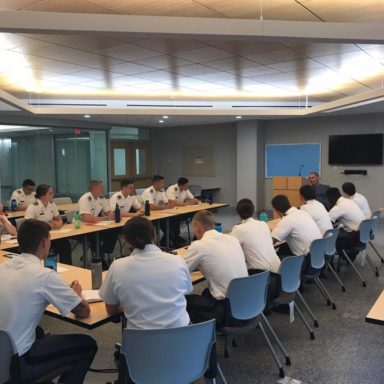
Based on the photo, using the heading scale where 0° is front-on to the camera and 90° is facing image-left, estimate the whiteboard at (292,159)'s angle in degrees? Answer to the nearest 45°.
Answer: approximately 0°

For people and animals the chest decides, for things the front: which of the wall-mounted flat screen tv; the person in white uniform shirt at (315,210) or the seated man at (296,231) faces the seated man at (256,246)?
the wall-mounted flat screen tv

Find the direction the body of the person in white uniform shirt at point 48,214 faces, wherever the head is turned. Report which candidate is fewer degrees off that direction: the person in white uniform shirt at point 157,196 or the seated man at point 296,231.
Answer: the seated man

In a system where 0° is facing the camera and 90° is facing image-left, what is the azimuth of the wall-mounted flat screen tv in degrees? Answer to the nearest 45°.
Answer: approximately 0°

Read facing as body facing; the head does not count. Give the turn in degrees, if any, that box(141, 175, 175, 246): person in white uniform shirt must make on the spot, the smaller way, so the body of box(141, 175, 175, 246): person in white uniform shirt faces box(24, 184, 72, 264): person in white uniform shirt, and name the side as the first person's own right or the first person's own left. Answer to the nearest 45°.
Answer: approximately 90° to the first person's own right

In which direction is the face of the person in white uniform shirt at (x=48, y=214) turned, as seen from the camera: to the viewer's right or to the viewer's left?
to the viewer's right

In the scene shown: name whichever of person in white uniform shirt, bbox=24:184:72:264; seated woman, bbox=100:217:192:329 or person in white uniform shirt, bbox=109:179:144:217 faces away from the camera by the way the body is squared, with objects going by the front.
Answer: the seated woman

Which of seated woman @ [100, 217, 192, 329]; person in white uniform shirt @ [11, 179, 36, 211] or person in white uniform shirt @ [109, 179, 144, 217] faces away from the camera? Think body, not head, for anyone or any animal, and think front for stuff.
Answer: the seated woman

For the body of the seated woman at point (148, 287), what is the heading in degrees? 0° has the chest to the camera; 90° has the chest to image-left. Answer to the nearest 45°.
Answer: approximately 180°

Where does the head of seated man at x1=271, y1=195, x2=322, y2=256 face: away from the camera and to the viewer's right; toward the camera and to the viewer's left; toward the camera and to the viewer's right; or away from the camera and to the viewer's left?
away from the camera and to the viewer's left

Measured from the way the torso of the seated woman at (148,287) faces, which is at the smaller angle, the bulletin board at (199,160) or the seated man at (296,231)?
the bulletin board

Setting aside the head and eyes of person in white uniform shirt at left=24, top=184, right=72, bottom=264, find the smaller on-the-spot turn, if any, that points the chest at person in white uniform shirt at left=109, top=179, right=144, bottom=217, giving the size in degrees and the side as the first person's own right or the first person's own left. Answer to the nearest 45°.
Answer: approximately 90° to the first person's own left

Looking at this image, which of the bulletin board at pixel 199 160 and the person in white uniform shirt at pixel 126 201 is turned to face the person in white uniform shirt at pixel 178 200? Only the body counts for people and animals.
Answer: the bulletin board

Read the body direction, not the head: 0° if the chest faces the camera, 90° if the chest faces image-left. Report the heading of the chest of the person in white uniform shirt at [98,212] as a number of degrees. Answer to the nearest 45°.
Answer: approximately 315°
